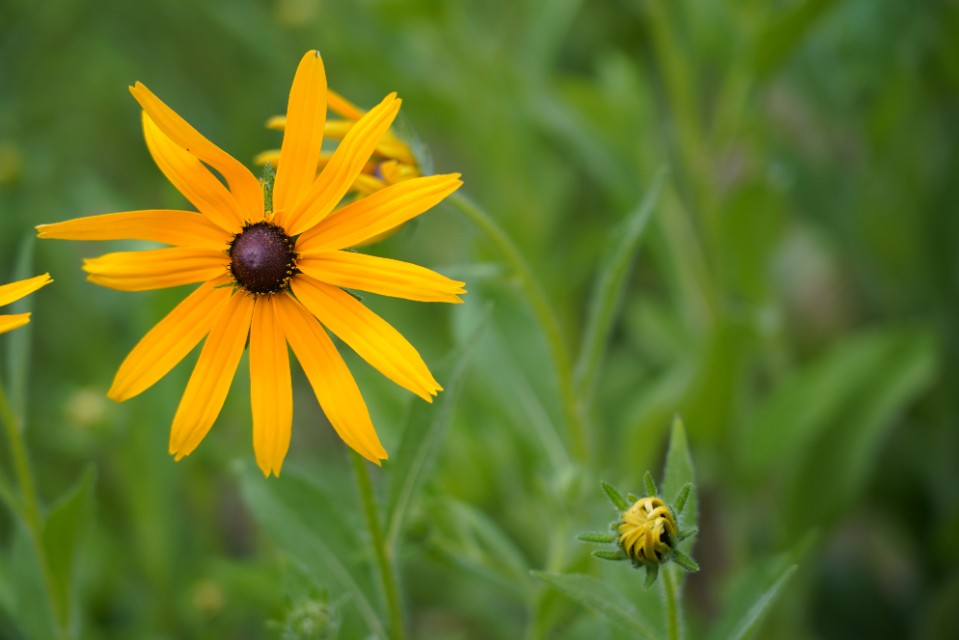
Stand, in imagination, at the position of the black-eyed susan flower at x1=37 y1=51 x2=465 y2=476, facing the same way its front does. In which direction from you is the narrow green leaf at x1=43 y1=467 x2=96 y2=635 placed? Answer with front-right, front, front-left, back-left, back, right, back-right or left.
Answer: back-right

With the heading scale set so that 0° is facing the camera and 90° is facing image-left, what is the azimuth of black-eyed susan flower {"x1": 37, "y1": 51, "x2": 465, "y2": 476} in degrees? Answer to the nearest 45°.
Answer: approximately 0°

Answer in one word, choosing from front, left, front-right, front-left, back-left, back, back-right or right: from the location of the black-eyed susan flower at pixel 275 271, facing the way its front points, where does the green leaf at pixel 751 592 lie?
back-left
